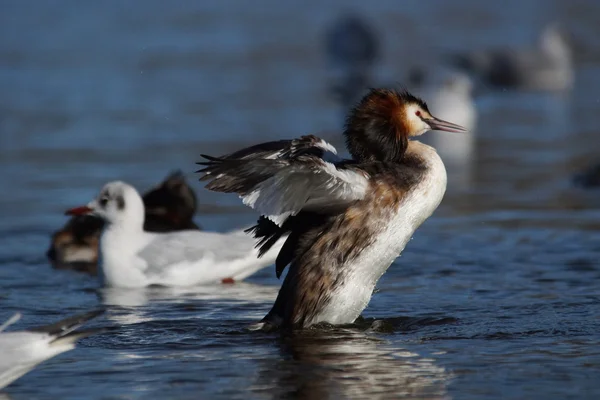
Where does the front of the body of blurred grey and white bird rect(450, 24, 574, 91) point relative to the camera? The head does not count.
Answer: to the viewer's right

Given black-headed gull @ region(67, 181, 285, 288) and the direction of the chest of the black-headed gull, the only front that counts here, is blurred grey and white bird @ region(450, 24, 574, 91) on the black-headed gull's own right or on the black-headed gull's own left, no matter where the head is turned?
on the black-headed gull's own right

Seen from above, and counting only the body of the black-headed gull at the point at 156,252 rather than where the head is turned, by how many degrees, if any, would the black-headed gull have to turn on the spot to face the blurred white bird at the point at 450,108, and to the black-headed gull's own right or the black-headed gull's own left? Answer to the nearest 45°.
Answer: approximately 135° to the black-headed gull's own right

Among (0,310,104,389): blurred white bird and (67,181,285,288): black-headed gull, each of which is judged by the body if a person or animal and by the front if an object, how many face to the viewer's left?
2

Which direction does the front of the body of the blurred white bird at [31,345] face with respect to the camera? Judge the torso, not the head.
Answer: to the viewer's left

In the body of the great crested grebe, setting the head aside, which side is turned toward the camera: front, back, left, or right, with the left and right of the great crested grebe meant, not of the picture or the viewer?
right

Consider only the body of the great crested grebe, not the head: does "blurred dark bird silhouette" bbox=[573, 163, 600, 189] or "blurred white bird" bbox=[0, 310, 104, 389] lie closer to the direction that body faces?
the blurred dark bird silhouette

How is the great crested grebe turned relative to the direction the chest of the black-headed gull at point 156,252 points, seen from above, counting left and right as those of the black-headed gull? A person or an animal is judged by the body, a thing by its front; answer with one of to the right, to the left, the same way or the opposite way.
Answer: the opposite way

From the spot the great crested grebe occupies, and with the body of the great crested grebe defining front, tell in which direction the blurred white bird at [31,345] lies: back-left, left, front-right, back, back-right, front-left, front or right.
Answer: back-right

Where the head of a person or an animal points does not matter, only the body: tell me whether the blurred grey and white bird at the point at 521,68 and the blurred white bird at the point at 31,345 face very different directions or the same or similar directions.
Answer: very different directions

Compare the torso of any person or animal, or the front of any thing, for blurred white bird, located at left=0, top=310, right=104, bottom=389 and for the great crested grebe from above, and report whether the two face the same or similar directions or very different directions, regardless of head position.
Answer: very different directions

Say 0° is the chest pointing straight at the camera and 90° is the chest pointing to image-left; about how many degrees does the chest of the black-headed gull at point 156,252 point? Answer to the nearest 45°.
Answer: approximately 90°

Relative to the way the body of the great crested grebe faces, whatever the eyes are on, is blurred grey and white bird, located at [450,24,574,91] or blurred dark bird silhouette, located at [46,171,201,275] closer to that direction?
the blurred grey and white bird

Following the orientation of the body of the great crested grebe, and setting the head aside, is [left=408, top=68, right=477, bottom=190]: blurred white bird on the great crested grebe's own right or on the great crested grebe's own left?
on the great crested grebe's own left
